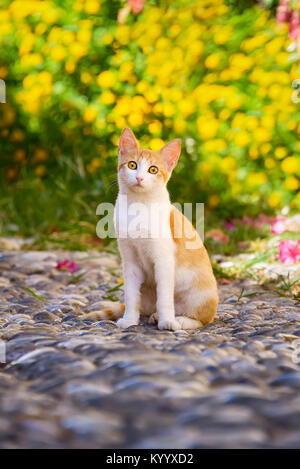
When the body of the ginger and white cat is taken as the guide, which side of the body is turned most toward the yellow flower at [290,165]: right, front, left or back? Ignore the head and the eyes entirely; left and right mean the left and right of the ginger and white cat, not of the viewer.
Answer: back

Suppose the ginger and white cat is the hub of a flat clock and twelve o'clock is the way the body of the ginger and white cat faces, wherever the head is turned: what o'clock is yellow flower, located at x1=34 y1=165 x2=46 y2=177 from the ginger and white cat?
The yellow flower is roughly at 4 o'clock from the ginger and white cat.

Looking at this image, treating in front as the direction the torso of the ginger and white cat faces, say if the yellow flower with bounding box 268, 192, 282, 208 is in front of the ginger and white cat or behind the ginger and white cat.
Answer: behind

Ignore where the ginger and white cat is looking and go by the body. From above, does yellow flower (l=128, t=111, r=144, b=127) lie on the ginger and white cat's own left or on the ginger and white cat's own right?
on the ginger and white cat's own right

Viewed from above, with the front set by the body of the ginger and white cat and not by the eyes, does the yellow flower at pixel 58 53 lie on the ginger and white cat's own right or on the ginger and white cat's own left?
on the ginger and white cat's own right

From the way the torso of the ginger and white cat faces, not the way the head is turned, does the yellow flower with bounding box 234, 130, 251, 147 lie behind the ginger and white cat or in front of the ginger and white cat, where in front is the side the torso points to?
behind

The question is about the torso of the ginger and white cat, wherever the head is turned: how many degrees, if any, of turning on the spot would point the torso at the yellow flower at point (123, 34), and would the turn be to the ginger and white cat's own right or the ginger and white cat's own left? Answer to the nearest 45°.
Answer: approximately 135° to the ginger and white cat's own right

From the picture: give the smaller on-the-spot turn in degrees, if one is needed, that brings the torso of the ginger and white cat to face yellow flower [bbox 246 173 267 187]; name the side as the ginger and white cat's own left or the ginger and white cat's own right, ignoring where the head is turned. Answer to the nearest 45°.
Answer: approximately 135° to the ginger and white cat's own right
